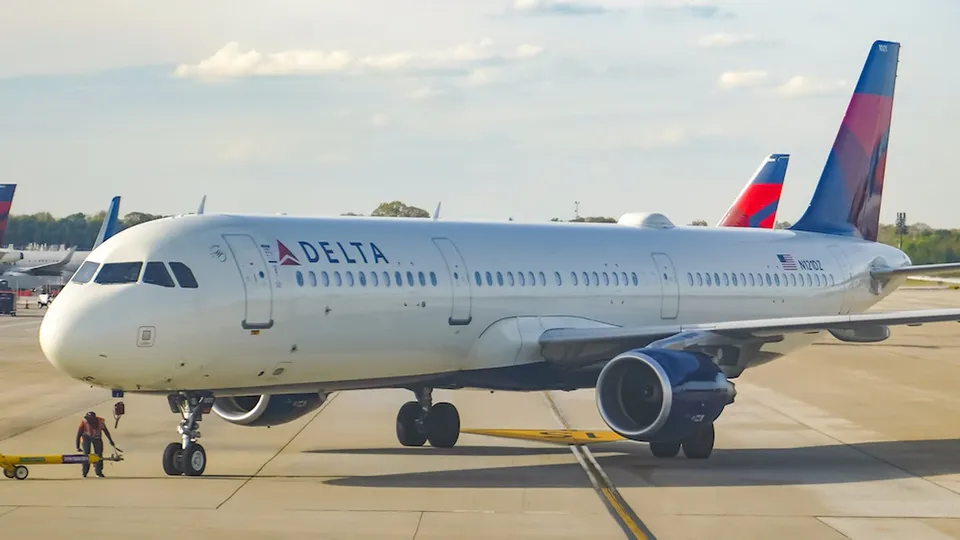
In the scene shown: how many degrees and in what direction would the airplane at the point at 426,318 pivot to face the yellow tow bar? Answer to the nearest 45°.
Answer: approximately 45° to its right

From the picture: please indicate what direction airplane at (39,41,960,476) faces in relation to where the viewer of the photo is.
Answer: facing the viewer and to the left of the viewer
